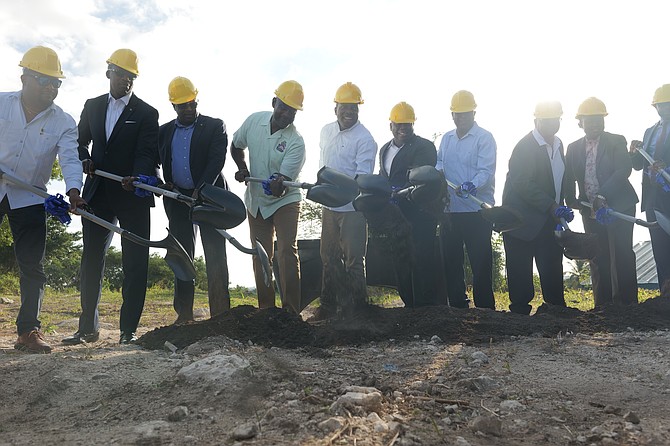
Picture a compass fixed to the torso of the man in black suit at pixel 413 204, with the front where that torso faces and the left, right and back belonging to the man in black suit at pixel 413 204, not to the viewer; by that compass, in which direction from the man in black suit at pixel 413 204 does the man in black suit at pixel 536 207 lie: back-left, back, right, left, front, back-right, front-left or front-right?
back-left

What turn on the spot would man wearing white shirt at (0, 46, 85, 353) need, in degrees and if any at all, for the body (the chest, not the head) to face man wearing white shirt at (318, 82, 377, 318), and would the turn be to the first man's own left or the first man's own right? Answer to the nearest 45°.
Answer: approximately 45° to the first man's own left

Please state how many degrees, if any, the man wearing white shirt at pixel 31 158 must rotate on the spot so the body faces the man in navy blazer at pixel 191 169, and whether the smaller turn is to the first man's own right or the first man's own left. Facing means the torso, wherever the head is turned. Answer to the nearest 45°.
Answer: approximately 45° to the first man's own left

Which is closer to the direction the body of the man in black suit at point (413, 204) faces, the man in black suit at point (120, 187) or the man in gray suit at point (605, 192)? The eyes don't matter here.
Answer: the man in black suit

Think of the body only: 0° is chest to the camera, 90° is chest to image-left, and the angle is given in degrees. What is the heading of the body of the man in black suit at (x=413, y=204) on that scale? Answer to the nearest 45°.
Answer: approximately 45°
